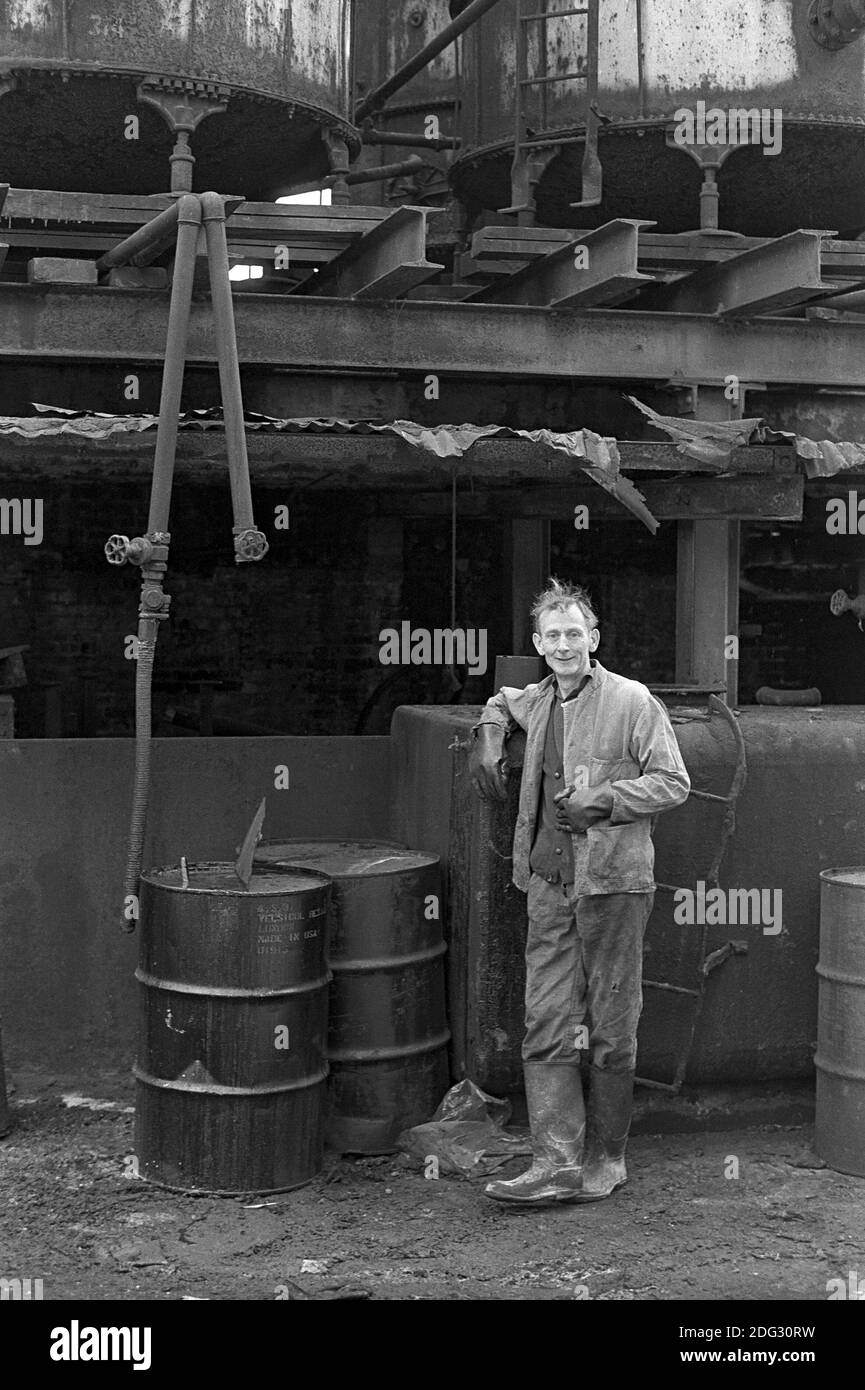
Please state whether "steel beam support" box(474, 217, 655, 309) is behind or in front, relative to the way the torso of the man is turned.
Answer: behind

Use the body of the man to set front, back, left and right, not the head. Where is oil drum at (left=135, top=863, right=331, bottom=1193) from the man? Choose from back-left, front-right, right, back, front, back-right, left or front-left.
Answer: front-right

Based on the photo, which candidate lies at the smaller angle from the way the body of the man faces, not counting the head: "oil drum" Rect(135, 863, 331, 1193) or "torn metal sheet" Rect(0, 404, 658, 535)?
the oil drum

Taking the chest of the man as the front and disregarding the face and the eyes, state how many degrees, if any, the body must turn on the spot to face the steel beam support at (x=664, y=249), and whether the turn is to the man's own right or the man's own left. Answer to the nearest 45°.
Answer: approximately 135° to the man's own right

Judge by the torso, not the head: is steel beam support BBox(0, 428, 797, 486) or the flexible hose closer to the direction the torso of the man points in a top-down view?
the flexible hose

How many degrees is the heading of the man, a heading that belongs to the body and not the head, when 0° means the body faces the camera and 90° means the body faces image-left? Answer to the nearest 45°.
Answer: approximately 45°

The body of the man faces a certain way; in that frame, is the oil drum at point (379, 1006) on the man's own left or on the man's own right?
on the man's own right
